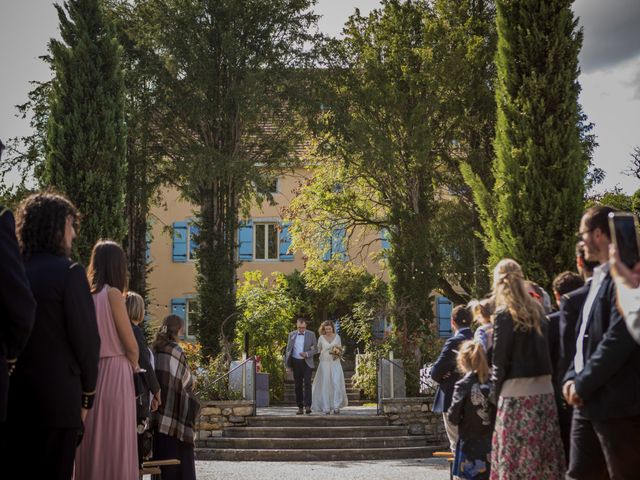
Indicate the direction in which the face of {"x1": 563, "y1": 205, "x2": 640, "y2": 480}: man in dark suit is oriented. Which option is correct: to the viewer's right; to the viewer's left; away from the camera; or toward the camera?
to the viewer's left

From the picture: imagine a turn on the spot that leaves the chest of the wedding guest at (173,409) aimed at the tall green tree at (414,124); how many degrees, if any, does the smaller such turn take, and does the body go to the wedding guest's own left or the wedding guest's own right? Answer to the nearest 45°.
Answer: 0° — they already face it

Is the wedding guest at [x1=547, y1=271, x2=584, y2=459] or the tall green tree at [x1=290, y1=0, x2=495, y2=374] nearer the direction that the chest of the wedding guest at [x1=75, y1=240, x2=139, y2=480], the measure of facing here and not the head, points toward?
the tall green tree

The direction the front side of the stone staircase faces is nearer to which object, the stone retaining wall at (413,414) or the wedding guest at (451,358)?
the wedding guest

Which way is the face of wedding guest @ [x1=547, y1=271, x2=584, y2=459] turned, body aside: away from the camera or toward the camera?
away from the camera

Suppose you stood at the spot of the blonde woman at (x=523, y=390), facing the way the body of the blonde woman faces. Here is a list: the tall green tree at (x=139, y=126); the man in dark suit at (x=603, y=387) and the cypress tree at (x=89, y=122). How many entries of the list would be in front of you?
2

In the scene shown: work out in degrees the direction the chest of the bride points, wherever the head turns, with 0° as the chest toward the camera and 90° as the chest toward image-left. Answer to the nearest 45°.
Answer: approximately 0°

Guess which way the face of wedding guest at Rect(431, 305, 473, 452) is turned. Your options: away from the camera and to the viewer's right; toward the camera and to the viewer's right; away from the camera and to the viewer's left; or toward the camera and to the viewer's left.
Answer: away from the camera and to the viewer's left

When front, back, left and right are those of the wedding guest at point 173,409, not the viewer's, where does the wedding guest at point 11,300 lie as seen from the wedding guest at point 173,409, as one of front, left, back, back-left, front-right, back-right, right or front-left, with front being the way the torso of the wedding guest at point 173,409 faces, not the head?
back-right
